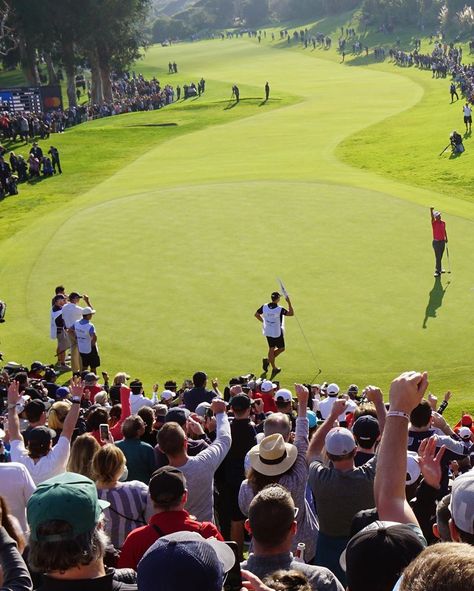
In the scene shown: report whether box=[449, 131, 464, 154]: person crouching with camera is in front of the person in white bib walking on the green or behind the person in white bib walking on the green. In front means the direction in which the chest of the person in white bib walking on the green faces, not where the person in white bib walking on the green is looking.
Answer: in front
